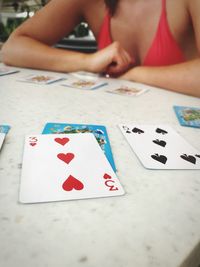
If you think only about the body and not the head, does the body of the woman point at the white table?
yes

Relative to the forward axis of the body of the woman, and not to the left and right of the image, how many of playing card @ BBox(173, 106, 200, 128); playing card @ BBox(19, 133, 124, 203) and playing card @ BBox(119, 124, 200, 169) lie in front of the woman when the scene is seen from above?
3

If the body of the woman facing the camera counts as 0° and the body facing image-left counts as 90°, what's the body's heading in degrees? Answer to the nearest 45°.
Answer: approximately 0°

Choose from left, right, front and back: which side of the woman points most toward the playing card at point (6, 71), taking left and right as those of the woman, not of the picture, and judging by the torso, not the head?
right

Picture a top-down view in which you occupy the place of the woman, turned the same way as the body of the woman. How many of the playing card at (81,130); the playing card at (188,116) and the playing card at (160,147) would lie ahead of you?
3
